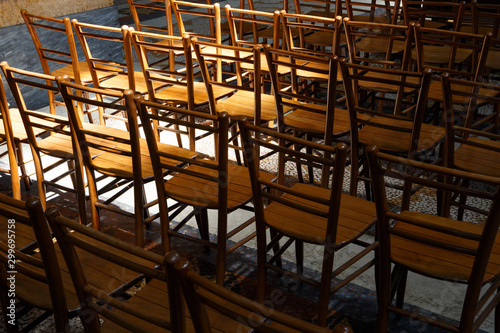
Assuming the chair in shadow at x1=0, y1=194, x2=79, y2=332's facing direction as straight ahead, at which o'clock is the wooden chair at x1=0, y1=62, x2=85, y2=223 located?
The wooden chair is roughly at 11 o'clock from the chair in shadow.

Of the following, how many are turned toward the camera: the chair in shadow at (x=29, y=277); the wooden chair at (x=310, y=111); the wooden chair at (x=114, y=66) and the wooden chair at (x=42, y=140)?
0

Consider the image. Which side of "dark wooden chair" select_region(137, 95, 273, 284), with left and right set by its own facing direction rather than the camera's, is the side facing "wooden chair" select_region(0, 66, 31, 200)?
left

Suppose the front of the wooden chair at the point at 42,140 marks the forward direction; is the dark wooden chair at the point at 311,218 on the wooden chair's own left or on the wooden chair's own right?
on the wooden chair's own right

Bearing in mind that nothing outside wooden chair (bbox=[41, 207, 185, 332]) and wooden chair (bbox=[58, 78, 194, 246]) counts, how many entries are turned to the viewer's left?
0

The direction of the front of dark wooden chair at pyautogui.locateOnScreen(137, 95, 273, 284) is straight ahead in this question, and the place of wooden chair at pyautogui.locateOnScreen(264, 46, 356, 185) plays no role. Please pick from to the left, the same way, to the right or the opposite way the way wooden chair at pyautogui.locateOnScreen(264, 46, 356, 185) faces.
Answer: the same way

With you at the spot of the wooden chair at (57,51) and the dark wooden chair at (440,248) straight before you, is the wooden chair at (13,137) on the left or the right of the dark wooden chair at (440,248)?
right

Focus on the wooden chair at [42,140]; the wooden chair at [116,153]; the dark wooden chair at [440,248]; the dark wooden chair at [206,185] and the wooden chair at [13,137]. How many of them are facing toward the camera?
0

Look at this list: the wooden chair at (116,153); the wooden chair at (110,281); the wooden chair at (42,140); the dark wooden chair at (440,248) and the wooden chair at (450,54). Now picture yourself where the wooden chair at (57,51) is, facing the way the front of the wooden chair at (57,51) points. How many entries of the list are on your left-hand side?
0

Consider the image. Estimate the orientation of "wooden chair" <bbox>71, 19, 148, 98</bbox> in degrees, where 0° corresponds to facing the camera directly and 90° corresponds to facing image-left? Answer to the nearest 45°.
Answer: approximately 225°

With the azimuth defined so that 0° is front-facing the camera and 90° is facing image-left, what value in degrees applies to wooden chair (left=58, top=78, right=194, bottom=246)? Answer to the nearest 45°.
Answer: approximately 225°

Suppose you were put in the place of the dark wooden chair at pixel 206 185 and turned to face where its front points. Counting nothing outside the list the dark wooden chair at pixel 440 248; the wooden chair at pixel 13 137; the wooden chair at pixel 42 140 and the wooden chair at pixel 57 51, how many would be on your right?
1

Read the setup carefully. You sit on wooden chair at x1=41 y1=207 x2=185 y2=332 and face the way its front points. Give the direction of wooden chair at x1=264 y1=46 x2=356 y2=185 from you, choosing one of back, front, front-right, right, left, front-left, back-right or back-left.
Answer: front

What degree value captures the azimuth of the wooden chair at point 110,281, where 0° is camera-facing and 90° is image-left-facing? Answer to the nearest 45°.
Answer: approximately 225°

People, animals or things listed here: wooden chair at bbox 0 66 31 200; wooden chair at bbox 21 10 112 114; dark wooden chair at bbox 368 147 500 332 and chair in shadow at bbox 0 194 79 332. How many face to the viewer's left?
0

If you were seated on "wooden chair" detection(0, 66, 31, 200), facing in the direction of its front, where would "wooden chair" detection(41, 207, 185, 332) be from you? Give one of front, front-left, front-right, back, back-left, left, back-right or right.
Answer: back-right

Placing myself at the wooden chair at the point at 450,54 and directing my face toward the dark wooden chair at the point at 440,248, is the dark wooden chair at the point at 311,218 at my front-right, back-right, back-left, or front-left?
front-right
